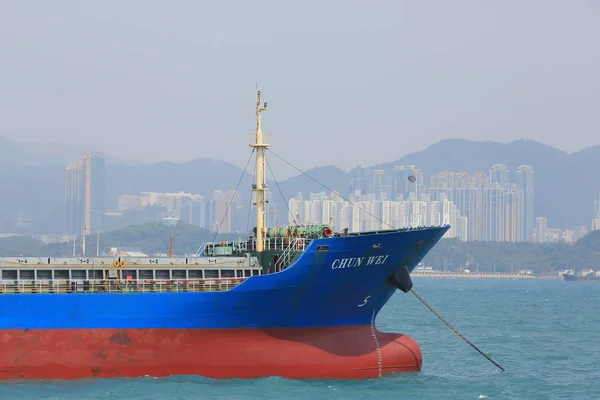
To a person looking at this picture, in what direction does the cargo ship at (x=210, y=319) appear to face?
facing to the right of the viewer
